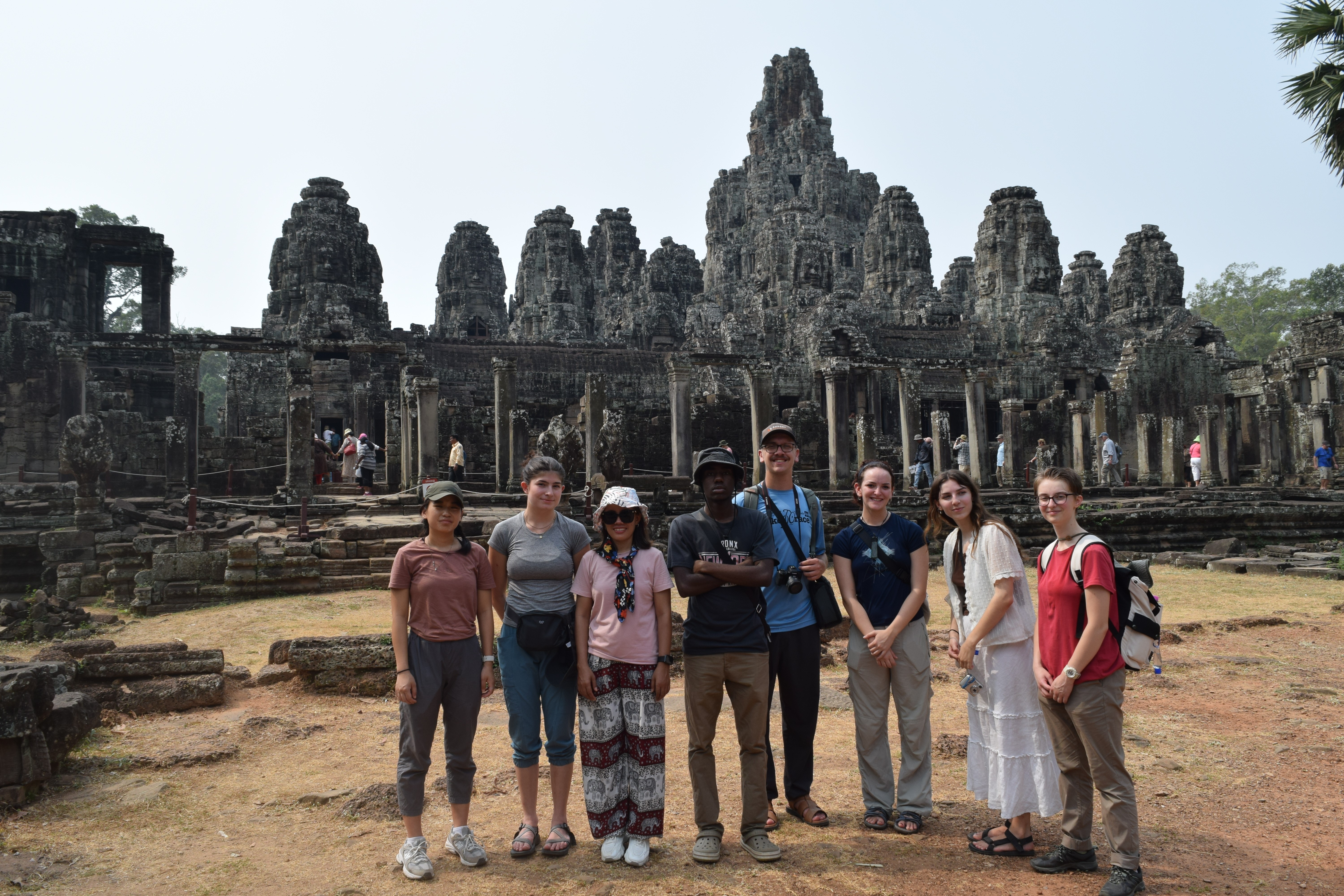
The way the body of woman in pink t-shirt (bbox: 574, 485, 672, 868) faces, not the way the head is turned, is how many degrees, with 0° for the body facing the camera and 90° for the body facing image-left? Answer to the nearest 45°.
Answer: approximately 0°

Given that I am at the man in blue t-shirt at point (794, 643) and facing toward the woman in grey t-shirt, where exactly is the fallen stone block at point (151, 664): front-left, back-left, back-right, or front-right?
front-right

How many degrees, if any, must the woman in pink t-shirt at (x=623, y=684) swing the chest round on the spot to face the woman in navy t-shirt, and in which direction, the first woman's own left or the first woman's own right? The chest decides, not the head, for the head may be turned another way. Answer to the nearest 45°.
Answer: approximately 90° to the first woman's own left

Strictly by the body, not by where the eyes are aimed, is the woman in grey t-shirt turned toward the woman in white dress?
no

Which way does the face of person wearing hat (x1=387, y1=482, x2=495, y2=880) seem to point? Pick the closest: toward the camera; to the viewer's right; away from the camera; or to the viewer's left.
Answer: toward the camera

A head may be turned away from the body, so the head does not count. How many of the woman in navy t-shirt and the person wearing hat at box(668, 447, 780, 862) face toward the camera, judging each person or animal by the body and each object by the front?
2

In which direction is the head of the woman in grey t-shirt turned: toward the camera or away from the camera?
toward the camera

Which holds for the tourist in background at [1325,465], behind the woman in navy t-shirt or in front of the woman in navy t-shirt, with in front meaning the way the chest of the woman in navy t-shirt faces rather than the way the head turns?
behind

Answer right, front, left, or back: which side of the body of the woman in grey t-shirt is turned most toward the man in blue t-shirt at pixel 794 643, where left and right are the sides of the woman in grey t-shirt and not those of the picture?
left

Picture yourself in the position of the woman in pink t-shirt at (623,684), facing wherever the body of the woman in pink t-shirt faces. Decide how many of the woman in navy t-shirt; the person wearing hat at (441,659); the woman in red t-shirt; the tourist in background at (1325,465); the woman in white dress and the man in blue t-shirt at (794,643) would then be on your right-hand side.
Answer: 1

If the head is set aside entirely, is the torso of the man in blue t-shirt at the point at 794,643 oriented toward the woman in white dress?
no

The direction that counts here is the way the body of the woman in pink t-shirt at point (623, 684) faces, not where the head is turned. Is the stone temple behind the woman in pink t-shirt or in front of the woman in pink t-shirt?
behind

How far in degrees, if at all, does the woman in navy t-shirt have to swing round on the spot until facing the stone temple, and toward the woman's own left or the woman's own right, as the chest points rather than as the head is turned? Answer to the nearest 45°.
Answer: approximately 180°

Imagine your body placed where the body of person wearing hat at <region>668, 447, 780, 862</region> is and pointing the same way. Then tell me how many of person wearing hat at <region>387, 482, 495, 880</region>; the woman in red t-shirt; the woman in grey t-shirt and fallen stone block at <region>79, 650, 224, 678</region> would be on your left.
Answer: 1

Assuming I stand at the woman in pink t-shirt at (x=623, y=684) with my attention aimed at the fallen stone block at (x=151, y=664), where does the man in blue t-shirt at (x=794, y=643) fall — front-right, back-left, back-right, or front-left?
back-right

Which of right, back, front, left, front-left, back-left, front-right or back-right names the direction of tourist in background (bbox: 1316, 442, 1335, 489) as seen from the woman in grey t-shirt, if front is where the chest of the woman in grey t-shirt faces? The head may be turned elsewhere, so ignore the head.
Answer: back-left

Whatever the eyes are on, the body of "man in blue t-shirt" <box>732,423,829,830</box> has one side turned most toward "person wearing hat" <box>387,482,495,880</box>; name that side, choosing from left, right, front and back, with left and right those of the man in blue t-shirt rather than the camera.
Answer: right

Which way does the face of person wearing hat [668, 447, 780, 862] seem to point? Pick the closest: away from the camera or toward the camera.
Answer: toward the camera

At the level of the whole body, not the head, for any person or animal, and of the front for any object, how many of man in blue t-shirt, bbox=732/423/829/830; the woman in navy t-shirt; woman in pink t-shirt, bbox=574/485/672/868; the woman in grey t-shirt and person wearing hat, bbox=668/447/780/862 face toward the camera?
5

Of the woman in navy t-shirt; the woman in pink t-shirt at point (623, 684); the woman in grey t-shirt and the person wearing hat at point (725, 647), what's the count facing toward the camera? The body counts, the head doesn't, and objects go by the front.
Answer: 4
